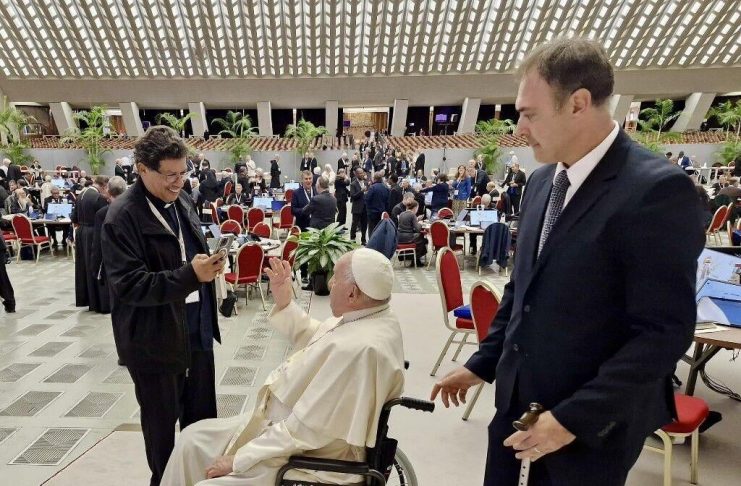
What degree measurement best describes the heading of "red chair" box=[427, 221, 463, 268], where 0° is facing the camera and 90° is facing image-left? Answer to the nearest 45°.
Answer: approximately 225°

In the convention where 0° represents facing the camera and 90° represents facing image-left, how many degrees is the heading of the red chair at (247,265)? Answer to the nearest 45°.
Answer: approximately 135°

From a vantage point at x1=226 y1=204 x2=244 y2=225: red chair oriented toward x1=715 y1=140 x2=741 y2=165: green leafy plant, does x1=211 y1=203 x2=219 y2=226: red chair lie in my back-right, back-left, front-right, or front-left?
back-left

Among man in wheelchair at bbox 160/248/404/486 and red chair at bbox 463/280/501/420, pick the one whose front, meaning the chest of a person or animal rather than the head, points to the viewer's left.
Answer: the man in wheelchair

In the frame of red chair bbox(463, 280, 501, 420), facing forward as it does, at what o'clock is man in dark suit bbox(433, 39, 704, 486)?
The man in dark suit is roughly at 4 o'clock from the red chair.

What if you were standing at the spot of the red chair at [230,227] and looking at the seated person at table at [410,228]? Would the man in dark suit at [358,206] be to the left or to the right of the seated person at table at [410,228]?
left

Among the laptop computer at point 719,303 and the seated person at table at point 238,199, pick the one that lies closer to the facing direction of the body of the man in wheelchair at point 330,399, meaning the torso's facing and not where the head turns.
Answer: the seated person at table

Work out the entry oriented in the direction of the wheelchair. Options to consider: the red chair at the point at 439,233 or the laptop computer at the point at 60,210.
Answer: the laptop computer

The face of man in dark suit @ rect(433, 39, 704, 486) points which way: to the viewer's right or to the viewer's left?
to the viewer's left
